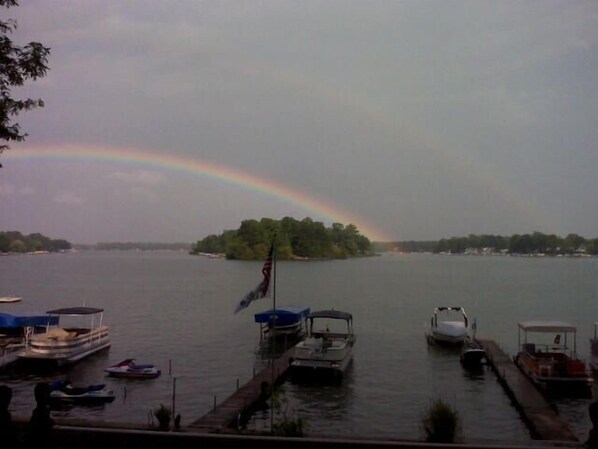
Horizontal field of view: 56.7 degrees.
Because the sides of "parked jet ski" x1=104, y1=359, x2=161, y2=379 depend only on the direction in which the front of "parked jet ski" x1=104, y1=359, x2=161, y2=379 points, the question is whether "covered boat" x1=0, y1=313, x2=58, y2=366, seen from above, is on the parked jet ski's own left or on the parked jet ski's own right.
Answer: on the parked jet ski's own right

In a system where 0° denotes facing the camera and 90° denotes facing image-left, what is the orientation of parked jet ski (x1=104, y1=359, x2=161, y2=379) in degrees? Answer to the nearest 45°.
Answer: approximately 90°

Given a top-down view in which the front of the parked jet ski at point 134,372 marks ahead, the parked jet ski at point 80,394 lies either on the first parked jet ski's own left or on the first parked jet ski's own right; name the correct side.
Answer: on the first parked jet ski's own left

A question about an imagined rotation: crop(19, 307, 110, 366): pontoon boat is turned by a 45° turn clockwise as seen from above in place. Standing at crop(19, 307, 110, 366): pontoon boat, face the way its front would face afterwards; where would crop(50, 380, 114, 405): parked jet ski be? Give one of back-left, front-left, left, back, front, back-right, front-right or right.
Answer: left

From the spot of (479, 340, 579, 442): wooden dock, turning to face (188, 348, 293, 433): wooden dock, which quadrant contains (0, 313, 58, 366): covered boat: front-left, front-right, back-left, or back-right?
front-right

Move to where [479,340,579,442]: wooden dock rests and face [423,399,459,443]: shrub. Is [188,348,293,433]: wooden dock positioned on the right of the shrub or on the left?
right
